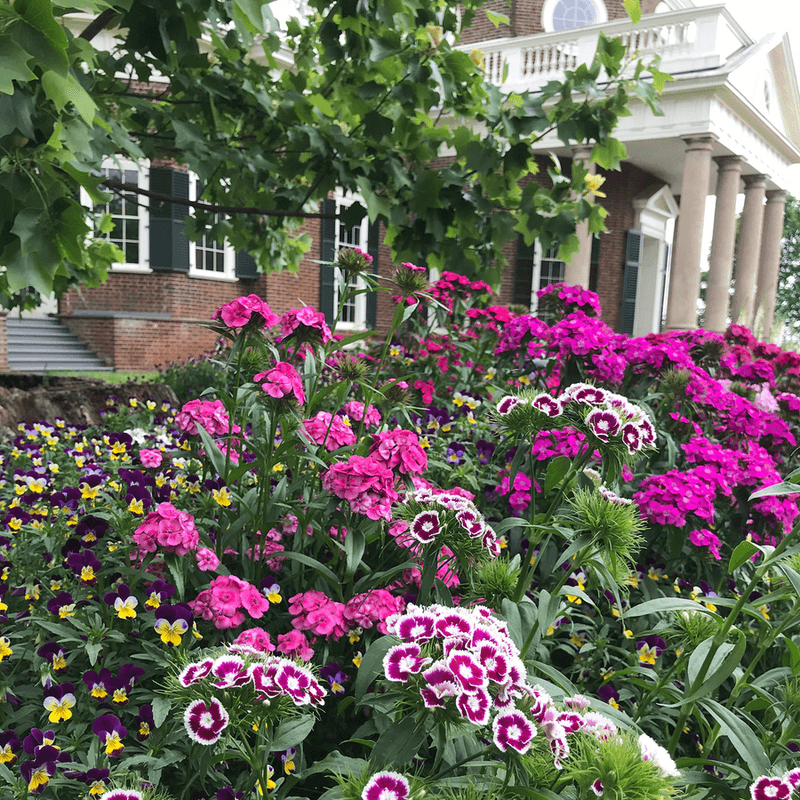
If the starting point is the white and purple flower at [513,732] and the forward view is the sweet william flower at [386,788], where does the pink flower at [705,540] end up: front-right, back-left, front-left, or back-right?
back-right

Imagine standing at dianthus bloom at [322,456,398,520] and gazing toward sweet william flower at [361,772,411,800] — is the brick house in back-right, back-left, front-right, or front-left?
back-left

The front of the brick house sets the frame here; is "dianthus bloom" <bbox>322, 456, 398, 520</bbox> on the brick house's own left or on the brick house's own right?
on the brick house's own right

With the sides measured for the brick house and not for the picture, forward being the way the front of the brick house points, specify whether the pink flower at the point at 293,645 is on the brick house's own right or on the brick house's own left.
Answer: on the brick house's own right

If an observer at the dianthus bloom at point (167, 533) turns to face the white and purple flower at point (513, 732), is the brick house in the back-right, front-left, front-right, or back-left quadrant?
back-left

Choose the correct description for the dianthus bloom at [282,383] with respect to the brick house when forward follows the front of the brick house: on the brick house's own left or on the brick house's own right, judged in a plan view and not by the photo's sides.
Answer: on the brick house's own right

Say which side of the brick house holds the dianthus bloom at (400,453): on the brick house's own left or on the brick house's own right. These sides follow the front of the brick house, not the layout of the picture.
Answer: on the brick house's own right

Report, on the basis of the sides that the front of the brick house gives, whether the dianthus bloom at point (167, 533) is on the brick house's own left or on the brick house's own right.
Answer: on the brick house's own right

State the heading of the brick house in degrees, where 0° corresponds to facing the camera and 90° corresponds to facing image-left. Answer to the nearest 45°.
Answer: approximately 315°
